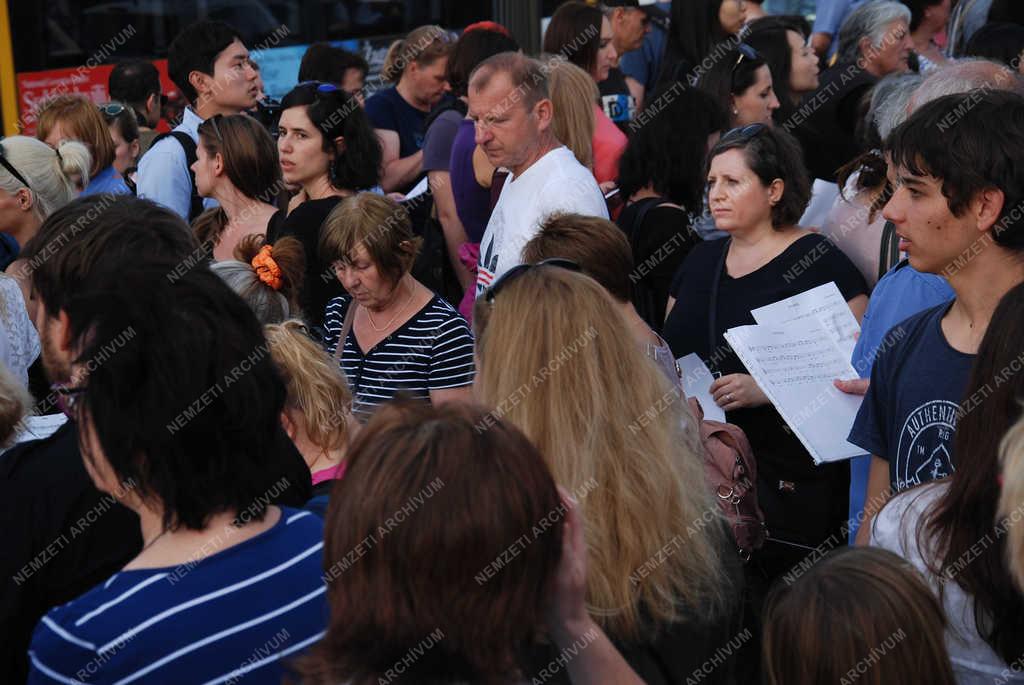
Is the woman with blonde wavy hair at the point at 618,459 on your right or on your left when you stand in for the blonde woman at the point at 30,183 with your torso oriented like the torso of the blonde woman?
on your left

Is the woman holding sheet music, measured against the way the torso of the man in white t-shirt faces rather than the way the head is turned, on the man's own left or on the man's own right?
on the man's own left

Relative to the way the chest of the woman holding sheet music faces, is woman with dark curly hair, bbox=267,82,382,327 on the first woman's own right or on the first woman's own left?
on the first woman's own right

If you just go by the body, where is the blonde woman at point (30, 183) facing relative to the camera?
to the viewer's left

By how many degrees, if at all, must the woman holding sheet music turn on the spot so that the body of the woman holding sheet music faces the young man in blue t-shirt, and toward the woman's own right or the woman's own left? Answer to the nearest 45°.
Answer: approximately 45° to the woman's own left

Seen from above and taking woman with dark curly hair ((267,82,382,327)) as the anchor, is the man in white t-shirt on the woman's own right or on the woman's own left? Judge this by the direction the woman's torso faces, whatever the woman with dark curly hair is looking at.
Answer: on the woman's own left

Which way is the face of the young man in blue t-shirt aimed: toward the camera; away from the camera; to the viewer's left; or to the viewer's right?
to the viewer's left

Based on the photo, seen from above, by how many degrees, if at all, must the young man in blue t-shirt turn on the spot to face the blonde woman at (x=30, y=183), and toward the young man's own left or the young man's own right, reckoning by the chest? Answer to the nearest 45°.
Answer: approximately 45° to the young man's own right

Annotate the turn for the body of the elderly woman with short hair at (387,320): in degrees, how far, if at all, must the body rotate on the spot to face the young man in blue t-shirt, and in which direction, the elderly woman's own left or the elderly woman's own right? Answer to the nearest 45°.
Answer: approximately 90° to the elderly woman's own left

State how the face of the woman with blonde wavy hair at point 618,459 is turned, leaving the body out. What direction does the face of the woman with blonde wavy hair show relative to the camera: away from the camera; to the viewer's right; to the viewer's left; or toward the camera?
away from the camera

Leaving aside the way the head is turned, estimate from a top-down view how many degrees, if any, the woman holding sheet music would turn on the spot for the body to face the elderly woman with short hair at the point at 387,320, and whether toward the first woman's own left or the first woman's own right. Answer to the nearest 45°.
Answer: approximately 45° to the first woman's own right
